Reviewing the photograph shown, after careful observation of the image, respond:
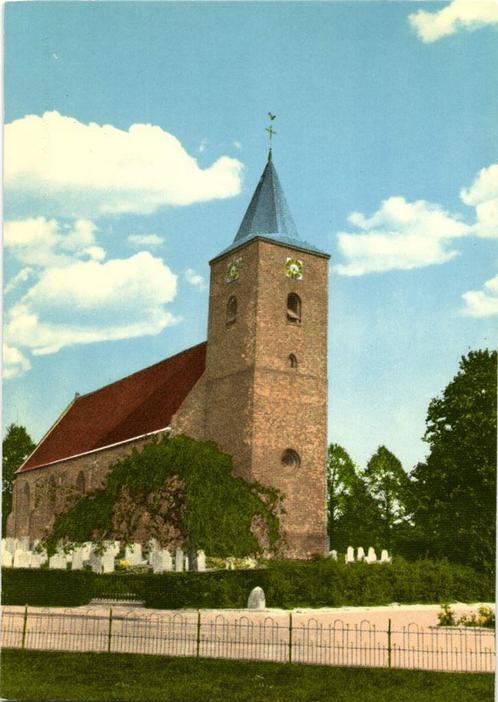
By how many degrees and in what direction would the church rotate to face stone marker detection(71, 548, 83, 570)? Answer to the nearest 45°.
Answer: approximately 90° to its right

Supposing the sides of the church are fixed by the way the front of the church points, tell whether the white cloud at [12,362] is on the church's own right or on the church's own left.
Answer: on the church's own right

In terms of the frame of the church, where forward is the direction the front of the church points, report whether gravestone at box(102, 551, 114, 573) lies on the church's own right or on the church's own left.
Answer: on the church's own right

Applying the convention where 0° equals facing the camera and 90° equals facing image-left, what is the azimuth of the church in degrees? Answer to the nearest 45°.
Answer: approximately 315°

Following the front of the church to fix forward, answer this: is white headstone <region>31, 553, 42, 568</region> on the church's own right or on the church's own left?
on the church's own right
